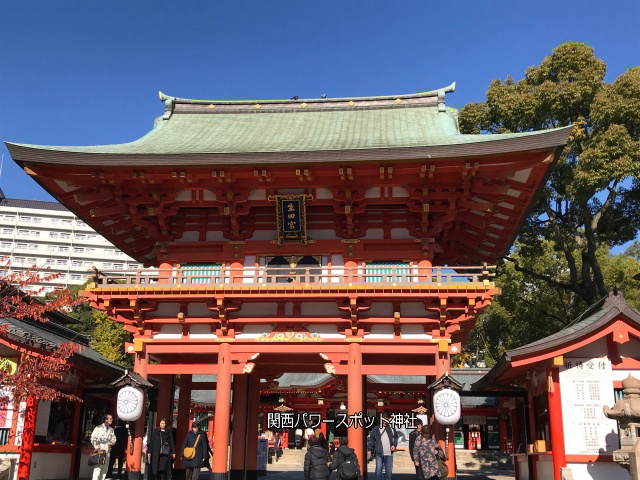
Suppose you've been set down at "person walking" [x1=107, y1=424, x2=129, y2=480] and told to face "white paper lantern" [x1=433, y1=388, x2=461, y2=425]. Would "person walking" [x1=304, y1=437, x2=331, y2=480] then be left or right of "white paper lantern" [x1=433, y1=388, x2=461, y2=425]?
right

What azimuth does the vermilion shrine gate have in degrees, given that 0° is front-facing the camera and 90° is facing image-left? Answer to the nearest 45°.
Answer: approximately 0°

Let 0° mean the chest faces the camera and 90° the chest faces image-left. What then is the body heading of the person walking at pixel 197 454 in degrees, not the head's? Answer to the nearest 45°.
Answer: approximately 0°

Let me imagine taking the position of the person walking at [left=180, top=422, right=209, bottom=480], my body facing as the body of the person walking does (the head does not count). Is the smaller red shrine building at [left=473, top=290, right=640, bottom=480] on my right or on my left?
on my left

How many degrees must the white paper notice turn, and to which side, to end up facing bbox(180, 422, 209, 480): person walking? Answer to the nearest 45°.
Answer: approximately 90° to its right
